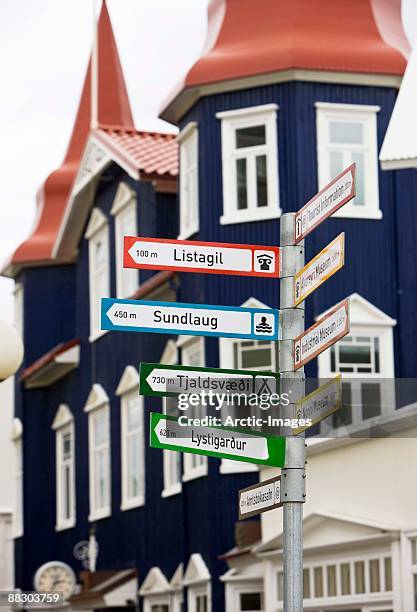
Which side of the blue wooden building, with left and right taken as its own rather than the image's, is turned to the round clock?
front

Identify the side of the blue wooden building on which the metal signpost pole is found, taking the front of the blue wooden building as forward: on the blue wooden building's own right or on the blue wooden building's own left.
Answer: on the blue wooden building's own left

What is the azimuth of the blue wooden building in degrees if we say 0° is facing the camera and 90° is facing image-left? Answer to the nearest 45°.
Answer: approximately 45°

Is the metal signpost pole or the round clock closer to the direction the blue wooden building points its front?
the metal signpost pole
